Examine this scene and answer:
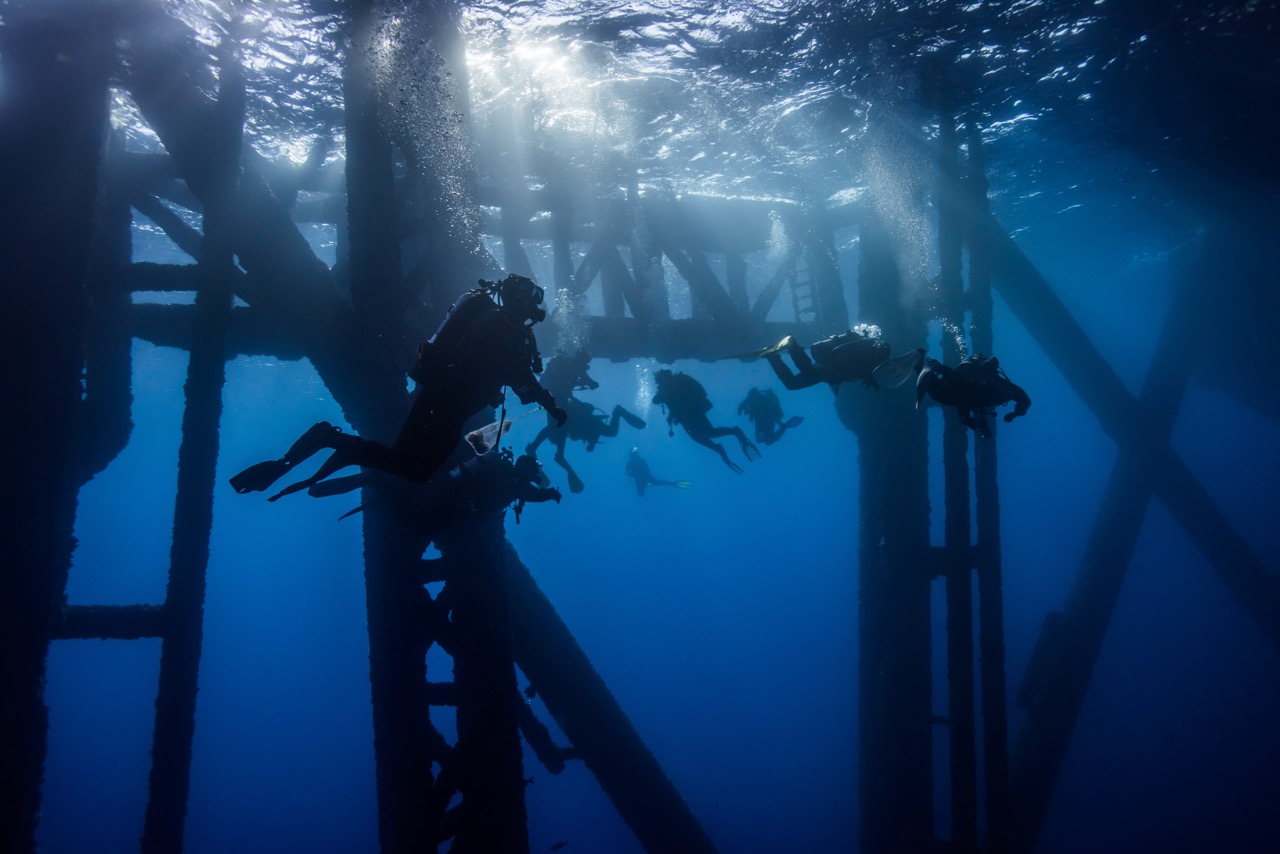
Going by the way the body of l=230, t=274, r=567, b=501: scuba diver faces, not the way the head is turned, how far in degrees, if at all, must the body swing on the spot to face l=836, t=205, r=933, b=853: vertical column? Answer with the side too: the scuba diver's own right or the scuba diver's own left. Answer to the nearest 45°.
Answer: approximately 45° to the scuba diver's own left

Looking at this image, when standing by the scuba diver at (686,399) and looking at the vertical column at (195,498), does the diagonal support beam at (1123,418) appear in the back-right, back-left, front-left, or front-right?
back-left

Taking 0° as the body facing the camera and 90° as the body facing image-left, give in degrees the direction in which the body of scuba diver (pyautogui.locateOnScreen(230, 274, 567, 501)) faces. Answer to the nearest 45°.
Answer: approximately 270°

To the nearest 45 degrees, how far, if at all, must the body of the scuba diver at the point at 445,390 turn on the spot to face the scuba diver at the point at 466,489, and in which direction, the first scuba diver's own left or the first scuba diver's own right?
approximately 90° to the first scuba diver's own left

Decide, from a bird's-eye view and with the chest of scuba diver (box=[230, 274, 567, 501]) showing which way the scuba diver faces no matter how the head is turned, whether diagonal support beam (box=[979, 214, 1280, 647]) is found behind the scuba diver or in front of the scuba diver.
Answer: in front

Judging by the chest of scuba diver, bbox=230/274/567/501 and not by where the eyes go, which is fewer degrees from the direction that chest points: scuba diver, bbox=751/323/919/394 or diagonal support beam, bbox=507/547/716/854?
the scuba diver

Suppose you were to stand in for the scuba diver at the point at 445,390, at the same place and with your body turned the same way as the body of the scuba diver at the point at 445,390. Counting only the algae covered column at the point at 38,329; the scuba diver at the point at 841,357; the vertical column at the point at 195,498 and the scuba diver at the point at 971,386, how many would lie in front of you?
2

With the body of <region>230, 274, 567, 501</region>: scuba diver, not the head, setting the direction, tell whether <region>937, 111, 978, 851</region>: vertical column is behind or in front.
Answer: in front

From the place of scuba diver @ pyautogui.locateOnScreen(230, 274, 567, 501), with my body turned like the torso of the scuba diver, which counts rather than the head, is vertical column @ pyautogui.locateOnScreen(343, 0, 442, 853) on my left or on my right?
on my left

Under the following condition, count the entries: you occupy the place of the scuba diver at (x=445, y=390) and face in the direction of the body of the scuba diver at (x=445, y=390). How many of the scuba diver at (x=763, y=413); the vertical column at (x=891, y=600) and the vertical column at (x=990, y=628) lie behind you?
0

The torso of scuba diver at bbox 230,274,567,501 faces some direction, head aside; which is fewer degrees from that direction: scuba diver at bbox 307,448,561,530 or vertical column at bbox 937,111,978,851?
the vertical column
